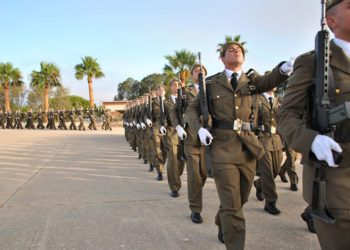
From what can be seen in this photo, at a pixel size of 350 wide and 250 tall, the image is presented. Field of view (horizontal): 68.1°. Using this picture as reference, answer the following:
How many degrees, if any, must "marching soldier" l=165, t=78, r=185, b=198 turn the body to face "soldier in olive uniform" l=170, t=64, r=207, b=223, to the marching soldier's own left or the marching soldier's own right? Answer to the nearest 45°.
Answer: approximately 45° to the marching soldier's own right

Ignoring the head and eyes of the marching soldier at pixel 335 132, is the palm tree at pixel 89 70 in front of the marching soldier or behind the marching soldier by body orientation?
behind

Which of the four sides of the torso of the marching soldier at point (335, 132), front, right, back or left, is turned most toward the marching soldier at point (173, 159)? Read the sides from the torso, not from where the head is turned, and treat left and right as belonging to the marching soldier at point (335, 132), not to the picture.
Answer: back

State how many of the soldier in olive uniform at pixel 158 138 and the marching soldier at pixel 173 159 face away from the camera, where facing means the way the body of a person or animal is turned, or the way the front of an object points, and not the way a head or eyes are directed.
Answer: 0

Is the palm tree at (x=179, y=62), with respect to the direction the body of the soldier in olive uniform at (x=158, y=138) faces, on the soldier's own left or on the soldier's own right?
on the soldier's own left

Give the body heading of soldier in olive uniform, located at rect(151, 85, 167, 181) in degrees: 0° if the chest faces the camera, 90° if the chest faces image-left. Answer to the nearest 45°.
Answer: approximately 315°

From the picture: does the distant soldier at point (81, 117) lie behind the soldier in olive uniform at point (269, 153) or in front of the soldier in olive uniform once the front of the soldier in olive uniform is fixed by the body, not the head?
behind

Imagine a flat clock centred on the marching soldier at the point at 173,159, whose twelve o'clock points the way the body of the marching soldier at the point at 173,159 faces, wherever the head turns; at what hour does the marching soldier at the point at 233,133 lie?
the marching soldier at the point at 233,133 is roughly at 1 o'clock from the marching soldier at the point at 173,159.

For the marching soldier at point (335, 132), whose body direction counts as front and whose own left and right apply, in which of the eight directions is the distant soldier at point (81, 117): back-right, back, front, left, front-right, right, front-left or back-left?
back

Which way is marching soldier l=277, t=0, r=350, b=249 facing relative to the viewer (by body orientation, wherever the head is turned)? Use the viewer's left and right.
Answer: facing the viewer and to the right of the viewer
